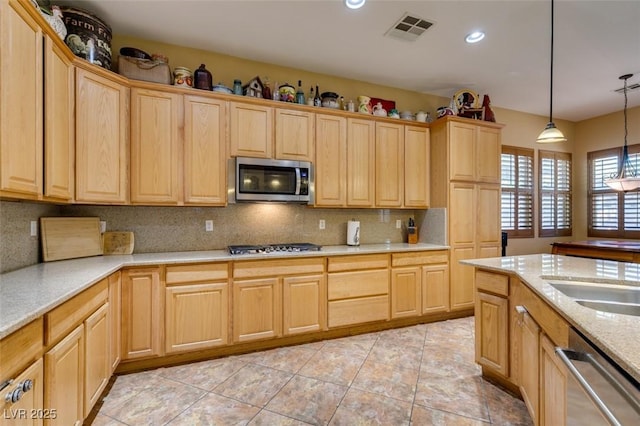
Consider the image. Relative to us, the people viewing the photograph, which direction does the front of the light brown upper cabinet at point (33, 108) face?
facing the viewer and to the right of the viewer

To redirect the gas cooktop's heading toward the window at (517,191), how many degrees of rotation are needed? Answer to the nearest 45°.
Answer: approximately 90° to its left

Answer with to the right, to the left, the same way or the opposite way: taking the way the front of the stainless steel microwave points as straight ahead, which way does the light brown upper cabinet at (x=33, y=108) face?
to the left

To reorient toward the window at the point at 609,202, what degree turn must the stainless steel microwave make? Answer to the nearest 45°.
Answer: approximately 90° to its left

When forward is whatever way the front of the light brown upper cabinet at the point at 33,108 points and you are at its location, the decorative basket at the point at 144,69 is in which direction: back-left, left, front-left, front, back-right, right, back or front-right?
left

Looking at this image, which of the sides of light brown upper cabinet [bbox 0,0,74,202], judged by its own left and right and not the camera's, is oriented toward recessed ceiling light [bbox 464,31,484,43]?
front

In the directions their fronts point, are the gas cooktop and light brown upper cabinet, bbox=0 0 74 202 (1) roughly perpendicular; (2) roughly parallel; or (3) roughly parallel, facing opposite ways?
roughly perpendicular

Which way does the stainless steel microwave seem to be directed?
toward the camera

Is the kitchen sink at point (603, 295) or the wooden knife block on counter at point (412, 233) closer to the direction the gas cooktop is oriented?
the kitchen sink

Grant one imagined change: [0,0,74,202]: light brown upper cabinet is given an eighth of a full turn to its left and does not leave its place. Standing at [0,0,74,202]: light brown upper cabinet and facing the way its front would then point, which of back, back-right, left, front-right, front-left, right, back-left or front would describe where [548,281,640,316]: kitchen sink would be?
front-right

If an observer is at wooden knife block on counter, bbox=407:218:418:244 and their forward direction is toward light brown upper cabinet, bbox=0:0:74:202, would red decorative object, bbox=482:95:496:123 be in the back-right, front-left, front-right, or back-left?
back-left

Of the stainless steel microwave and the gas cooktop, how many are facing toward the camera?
2

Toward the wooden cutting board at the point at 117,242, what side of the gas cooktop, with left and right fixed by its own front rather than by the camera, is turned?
right

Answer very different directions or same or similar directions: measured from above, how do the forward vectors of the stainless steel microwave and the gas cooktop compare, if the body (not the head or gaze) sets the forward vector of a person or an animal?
same or similar directions
